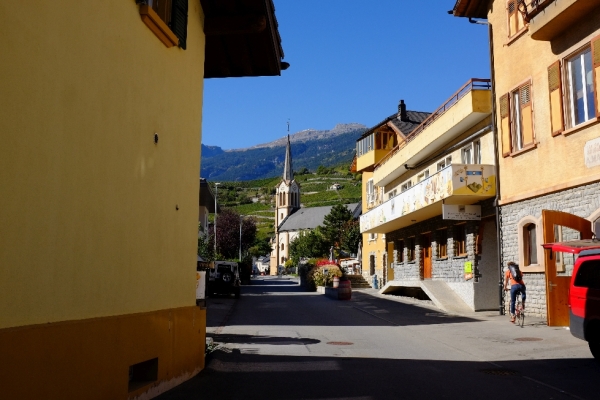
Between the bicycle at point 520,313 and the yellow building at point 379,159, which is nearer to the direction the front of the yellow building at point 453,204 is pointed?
the bicycle

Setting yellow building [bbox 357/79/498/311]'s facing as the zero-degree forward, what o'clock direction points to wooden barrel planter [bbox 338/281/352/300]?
The wooden barrel planter is roughly at 12 o'clock from the yellow building.

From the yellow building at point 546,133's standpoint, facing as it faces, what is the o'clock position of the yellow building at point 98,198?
the yellow building at point 98,198 is roughly at 11 o'clock from the yellow building at point 546,133.

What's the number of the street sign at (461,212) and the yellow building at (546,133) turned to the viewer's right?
0

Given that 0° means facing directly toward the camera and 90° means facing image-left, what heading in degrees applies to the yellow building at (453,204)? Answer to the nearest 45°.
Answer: approximately 45°

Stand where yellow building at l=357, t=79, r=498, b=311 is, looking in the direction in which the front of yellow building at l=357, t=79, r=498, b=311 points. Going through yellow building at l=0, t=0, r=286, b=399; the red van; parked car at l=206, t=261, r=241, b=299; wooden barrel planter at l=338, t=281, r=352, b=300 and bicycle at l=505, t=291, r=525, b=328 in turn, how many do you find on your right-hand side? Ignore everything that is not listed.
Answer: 2

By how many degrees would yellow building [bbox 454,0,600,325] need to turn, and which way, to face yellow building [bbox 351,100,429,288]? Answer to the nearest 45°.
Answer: approximately 90° to its right
